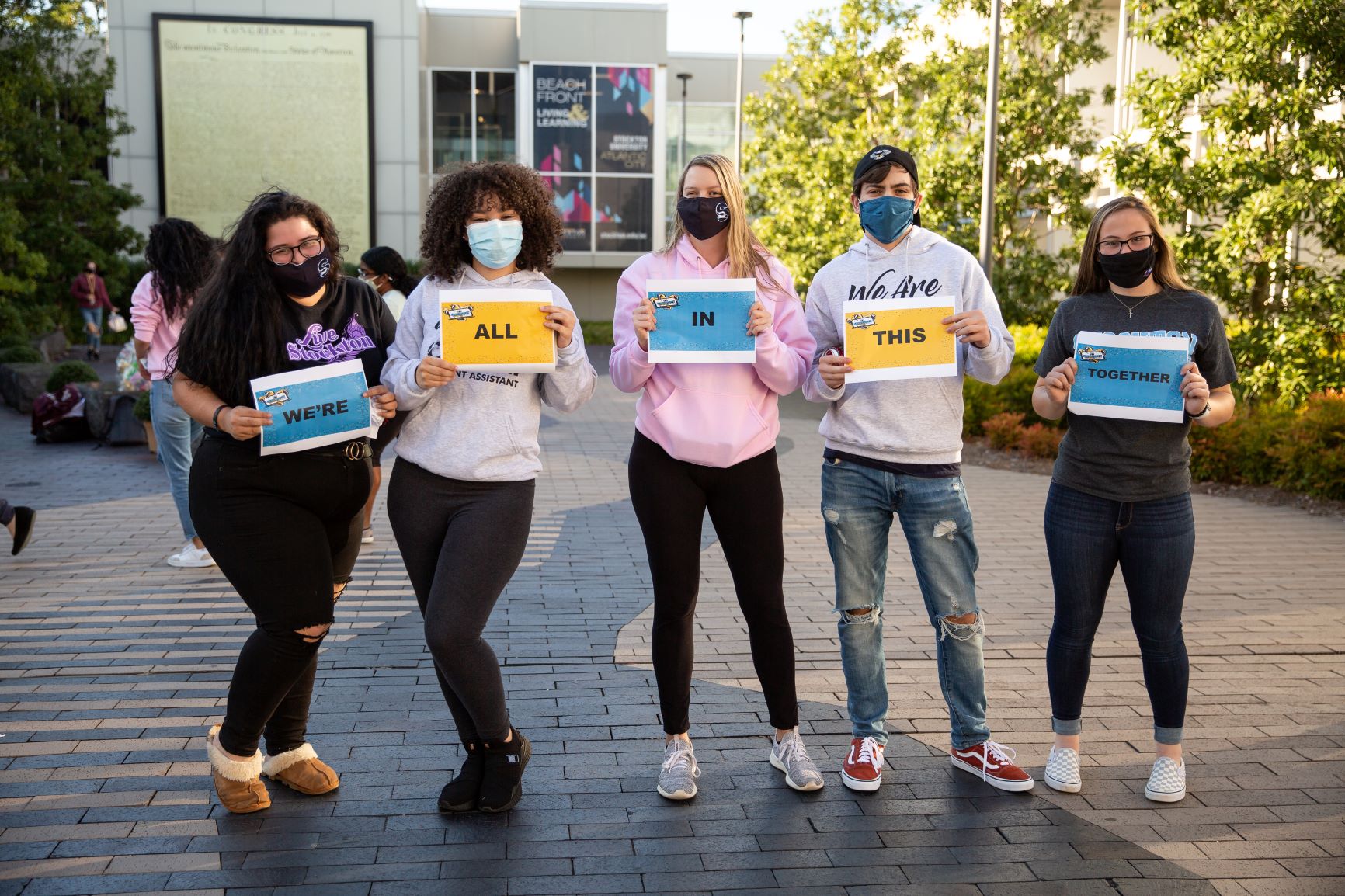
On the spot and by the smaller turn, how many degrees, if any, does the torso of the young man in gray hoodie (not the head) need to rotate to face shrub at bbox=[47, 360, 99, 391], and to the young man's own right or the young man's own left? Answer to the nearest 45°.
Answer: approximately 135° to the young man's own right

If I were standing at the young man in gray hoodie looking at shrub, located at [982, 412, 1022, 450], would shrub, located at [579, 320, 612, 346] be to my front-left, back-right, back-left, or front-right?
front-left

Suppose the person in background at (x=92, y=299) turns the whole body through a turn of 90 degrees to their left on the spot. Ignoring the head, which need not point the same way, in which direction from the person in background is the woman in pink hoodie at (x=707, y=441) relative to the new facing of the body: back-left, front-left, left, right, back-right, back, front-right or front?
right

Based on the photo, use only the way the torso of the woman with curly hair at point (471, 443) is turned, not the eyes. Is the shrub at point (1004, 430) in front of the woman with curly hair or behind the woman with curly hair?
behind

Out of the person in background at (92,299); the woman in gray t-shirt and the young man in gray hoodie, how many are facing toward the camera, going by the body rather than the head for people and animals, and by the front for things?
3

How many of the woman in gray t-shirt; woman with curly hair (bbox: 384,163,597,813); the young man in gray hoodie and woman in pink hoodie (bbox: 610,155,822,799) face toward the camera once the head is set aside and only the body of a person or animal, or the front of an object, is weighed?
4

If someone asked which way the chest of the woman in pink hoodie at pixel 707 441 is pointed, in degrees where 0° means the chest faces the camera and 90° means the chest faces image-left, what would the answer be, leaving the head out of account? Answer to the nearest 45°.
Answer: approximately 0°

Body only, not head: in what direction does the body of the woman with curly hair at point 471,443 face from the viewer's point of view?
toward the camera

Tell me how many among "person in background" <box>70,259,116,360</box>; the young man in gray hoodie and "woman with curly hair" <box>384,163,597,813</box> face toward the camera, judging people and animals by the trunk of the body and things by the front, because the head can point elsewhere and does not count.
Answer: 3

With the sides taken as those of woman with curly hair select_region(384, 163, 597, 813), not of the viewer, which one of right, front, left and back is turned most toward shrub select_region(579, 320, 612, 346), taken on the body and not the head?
back

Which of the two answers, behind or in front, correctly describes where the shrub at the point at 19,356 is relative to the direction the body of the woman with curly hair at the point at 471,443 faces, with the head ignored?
behind

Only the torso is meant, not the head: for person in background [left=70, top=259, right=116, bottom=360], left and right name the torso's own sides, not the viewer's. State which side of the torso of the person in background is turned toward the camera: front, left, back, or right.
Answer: front
